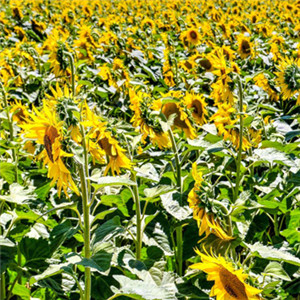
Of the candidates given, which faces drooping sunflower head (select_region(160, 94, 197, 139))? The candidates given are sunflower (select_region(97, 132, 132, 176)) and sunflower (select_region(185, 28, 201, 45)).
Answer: sunflower (select_region(185, 28, 201, 45))

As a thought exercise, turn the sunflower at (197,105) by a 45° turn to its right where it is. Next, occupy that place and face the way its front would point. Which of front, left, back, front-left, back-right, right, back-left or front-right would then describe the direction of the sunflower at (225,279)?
left

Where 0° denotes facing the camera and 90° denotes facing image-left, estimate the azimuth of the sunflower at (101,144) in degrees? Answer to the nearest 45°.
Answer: approximately 45°

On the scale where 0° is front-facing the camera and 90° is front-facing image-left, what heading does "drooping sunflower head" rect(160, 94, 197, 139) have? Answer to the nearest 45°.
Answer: approximately 45°

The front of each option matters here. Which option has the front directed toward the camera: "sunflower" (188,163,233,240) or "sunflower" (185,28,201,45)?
"sunflower" (185,28,201,45)

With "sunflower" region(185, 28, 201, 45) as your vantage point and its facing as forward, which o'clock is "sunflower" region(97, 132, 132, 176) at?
"sunflower" region(97, 132, 132, 176) is roughly at 12 o'clock from "sunflower" region(185, 28, 201, 45).

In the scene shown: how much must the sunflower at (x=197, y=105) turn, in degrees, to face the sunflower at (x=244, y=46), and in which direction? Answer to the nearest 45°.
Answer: approximately 135° to its right

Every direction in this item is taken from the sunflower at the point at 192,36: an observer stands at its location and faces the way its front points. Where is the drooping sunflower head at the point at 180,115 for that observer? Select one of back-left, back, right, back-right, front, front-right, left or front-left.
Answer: front

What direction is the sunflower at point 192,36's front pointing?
toward the camera

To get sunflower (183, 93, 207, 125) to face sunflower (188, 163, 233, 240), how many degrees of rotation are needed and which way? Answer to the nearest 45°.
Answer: approximately 45° to its left
